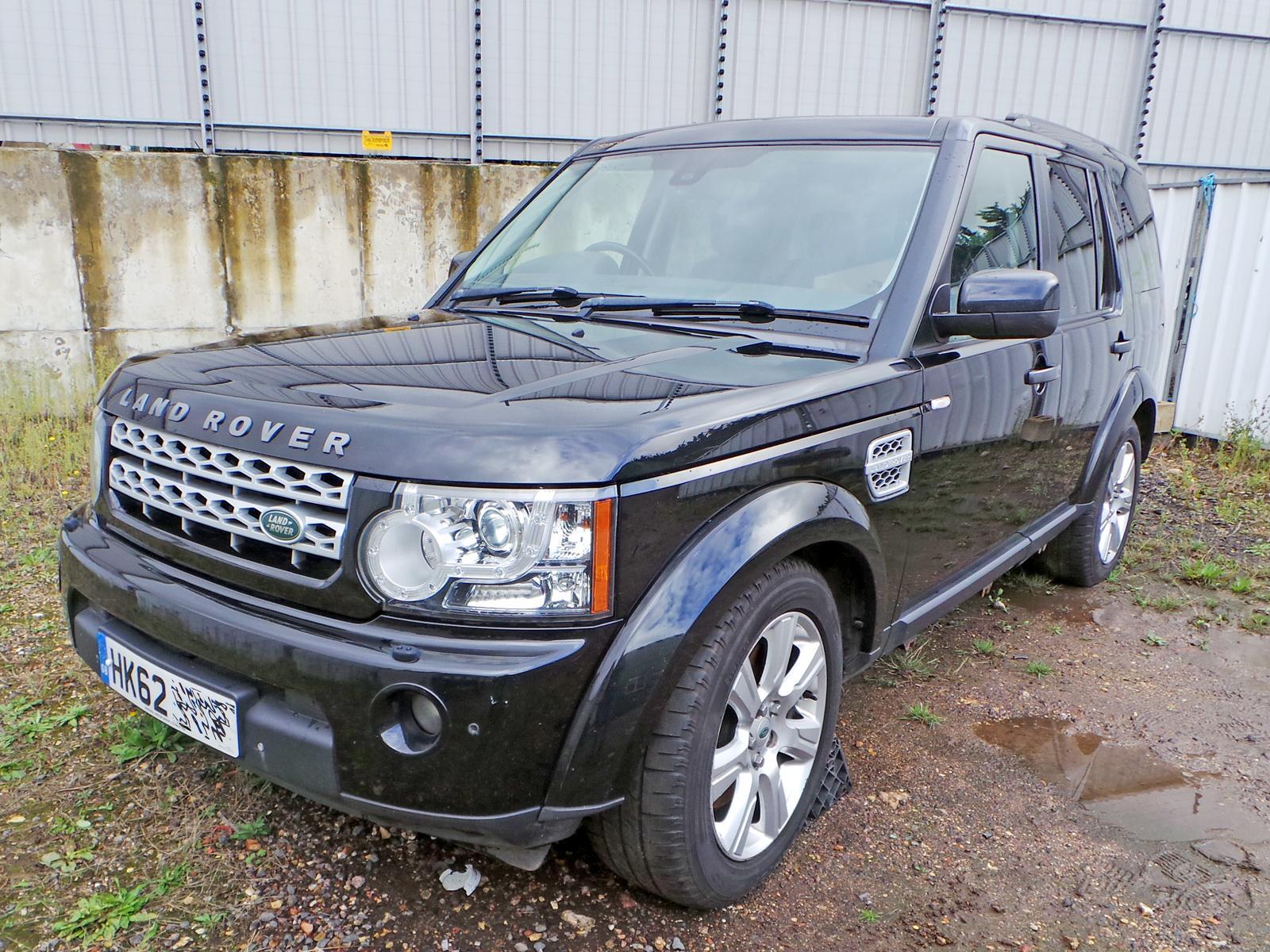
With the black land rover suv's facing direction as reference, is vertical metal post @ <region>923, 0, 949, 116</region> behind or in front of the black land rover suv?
behind

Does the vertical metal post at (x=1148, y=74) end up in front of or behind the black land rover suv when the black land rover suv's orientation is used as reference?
behind

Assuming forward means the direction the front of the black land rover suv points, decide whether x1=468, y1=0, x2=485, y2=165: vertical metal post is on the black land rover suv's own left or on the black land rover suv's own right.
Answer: on the black land rover suv's own right

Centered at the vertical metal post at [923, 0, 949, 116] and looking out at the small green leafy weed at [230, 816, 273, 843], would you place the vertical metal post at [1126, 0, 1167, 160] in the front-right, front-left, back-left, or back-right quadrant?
back-left

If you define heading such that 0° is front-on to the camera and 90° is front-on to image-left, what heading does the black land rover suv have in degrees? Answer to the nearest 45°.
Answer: approximately 45°

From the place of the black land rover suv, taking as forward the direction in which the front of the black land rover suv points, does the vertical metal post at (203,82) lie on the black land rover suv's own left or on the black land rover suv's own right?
on the black land rover suv's own right

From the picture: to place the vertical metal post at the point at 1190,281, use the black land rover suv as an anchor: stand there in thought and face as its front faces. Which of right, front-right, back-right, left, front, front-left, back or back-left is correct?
back
